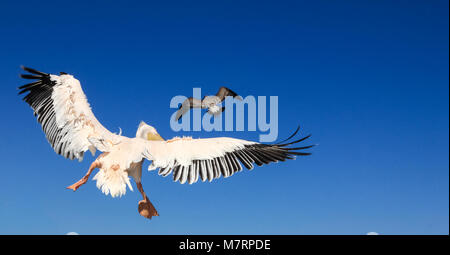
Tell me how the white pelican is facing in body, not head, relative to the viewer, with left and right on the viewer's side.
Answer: facing away from the viewer and to the right of the viewer
